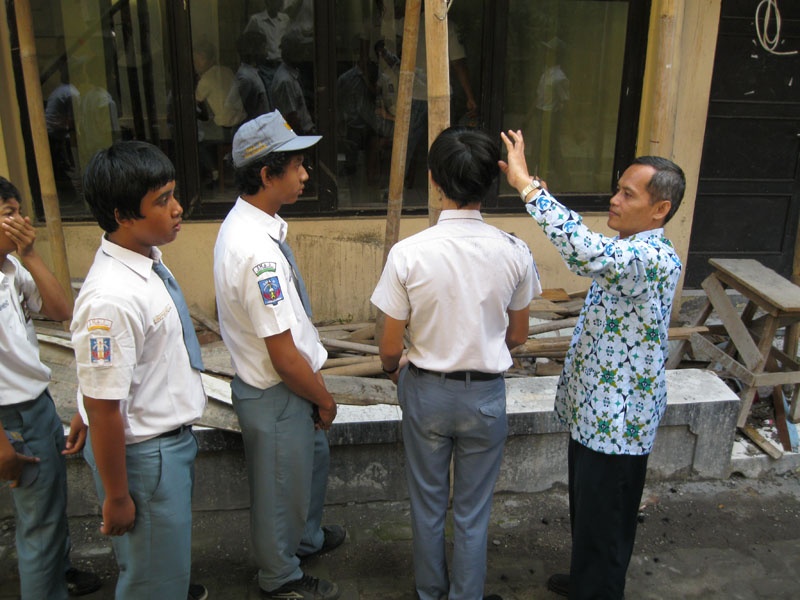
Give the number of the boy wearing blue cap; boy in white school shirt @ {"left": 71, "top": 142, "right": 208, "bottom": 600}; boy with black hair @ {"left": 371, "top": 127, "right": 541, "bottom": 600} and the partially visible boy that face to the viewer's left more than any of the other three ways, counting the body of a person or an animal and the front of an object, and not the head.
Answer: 0

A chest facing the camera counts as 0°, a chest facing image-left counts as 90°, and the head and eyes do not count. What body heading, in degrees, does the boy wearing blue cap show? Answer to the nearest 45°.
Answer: approximately 270°

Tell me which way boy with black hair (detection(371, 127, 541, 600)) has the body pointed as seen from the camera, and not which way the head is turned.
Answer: away from the camera

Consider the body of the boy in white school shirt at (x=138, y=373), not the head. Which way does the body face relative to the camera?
to the viewer's right

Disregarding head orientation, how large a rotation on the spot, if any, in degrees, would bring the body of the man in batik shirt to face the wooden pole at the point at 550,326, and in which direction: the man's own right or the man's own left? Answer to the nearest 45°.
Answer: approximately 90° to the man's own right

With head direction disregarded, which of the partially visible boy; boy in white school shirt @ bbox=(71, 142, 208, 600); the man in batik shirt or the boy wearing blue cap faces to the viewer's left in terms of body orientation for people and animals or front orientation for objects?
the man in batik shirt

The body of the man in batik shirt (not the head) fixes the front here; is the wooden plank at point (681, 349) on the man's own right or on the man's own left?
on the man's own right

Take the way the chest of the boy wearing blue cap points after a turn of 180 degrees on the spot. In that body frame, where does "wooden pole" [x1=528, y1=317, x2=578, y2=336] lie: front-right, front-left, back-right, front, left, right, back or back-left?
back-right

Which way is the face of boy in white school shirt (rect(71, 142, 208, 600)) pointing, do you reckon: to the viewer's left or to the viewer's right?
to the viewer's right

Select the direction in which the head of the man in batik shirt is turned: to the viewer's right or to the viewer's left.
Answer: to the viewer's left

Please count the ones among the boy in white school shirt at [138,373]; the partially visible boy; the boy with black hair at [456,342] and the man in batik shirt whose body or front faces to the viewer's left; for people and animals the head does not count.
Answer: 1

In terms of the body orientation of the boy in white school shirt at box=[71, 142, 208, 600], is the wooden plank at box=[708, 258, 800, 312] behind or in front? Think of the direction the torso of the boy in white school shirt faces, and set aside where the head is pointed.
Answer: in front

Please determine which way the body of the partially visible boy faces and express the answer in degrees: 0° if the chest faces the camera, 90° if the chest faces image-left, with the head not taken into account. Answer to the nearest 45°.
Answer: approximately 315°

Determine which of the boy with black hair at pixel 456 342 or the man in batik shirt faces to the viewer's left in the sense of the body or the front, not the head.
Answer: the man in batik shirt

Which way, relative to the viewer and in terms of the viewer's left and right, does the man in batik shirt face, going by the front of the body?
facing to the left of the viewer
